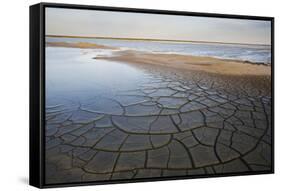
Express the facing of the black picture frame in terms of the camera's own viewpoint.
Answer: facing the viewer and to the right of the viewer
